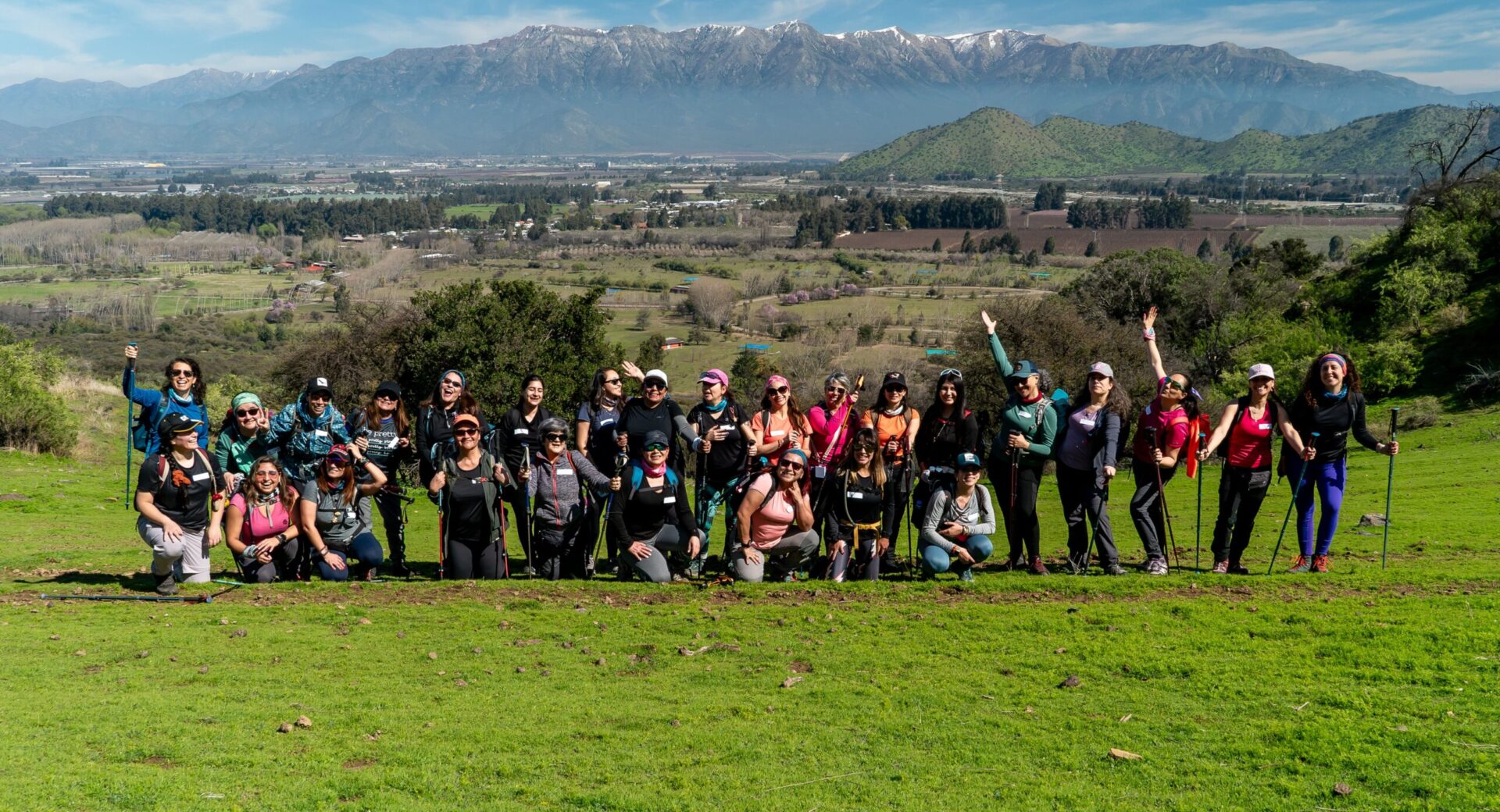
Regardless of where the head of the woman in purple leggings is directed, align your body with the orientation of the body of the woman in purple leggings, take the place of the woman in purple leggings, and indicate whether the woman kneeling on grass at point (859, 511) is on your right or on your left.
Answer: on your right

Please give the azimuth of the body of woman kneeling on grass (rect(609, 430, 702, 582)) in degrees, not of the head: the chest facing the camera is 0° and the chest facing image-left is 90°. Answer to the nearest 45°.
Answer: approximately 0°

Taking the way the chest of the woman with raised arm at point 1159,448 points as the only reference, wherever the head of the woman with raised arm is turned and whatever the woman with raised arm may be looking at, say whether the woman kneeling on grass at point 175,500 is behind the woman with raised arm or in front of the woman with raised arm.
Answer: in front

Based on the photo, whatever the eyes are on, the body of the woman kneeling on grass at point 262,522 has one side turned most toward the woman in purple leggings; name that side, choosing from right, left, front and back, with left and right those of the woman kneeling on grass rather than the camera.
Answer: left
